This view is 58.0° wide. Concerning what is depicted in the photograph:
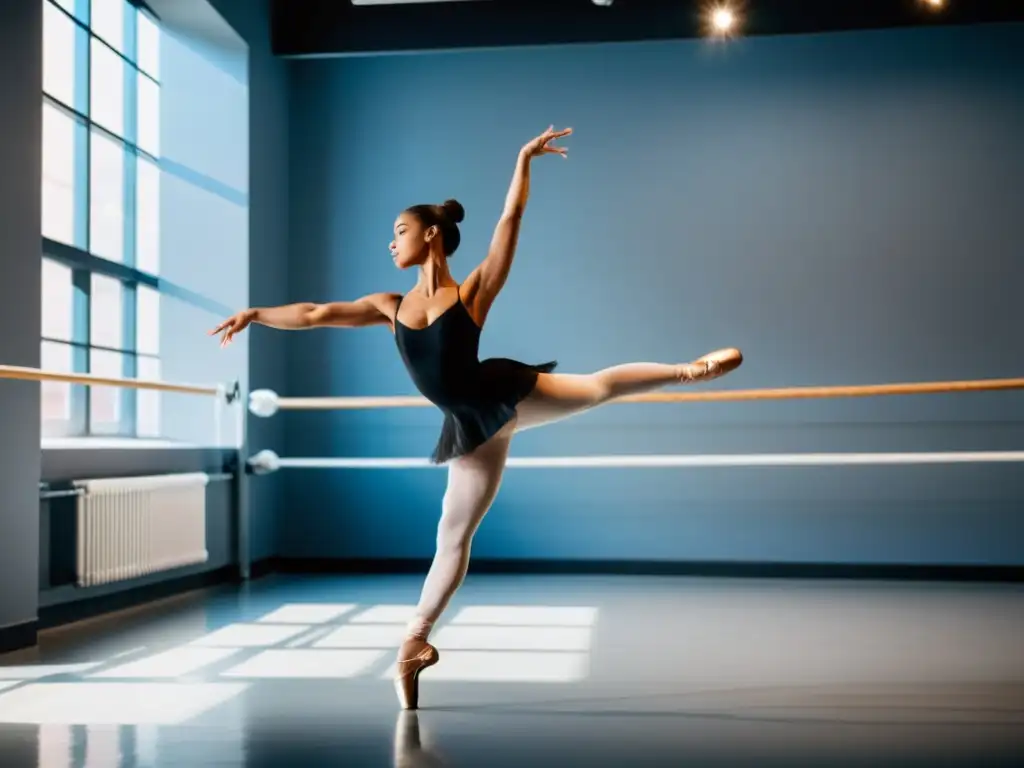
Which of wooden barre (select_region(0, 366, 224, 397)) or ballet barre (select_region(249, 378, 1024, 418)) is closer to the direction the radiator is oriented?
the ballet barre

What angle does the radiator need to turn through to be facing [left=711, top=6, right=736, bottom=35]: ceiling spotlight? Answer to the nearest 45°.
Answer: approximately 45° to its left

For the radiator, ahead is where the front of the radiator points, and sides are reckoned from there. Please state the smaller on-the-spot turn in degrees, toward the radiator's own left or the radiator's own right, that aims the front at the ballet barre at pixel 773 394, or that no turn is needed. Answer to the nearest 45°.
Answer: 0° — it already faces it
